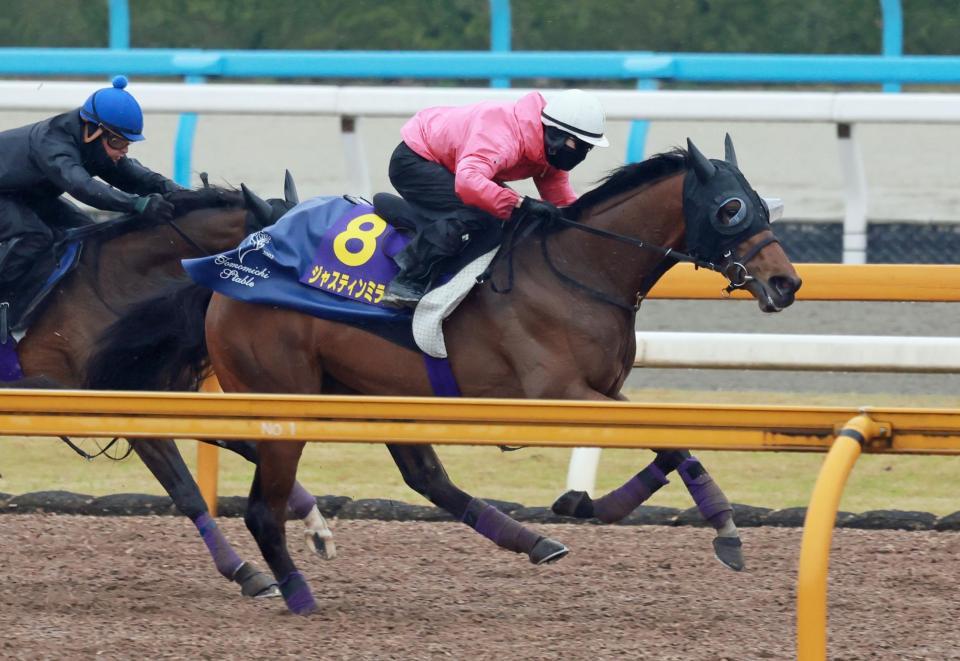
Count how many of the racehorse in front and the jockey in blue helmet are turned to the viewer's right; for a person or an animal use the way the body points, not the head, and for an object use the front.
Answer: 2

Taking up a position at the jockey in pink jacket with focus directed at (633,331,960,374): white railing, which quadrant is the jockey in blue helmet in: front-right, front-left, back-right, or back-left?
back-left

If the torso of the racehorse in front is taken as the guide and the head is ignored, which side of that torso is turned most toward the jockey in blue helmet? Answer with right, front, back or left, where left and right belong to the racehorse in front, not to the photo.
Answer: back

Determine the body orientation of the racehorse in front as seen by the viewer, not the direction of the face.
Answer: to the viewer's right

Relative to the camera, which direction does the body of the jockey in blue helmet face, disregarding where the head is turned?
to the viewer's right

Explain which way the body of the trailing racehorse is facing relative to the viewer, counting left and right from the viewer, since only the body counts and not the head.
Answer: facing to the right of the viewer

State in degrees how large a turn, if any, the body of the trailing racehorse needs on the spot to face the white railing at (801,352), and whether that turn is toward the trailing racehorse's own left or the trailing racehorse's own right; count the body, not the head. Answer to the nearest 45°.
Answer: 0° — it already faces it

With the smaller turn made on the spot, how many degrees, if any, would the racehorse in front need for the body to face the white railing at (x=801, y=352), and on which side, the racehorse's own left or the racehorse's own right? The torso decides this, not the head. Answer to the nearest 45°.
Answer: approximately 45° to the racehorse's own left

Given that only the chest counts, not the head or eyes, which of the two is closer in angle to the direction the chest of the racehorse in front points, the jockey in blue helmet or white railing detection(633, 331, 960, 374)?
the white railing
